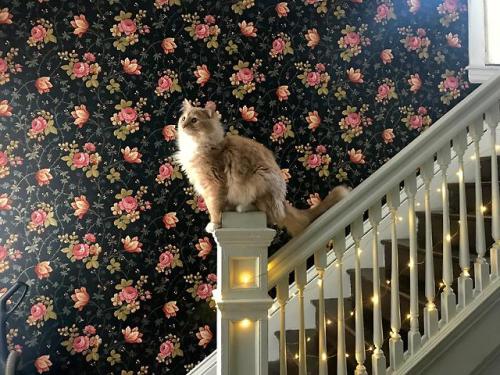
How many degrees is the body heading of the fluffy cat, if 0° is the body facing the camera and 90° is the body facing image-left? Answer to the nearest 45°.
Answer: approximately 90°

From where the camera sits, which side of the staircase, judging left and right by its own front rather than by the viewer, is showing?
left
